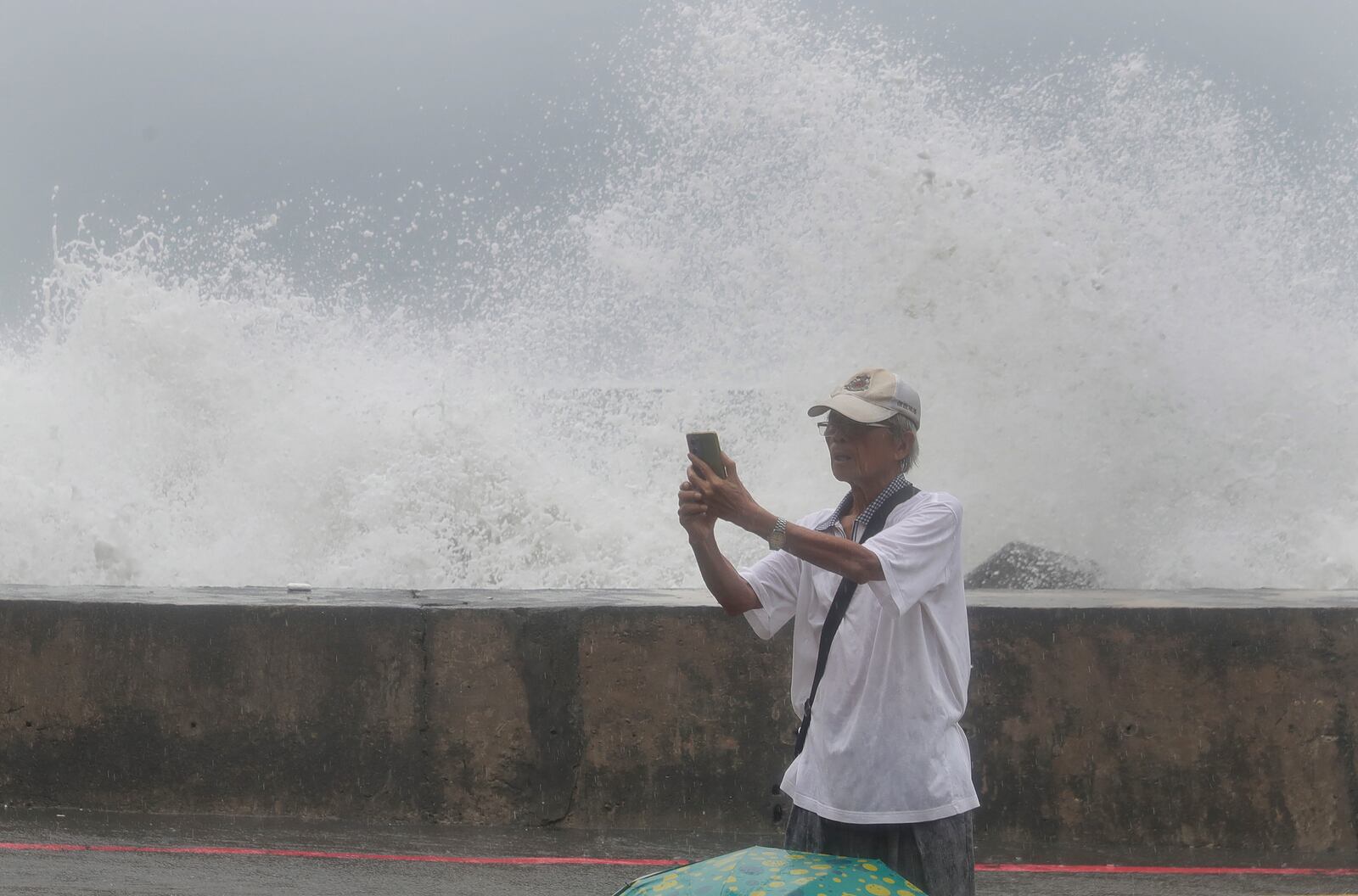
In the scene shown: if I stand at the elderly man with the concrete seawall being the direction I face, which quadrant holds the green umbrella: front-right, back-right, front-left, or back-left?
back-left

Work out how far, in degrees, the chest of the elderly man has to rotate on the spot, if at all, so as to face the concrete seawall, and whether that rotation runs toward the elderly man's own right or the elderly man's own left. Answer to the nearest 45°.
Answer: approximately 135° to the elderly man's own right

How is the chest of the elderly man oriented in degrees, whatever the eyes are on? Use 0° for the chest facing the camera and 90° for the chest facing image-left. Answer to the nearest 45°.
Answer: approximately 45°
